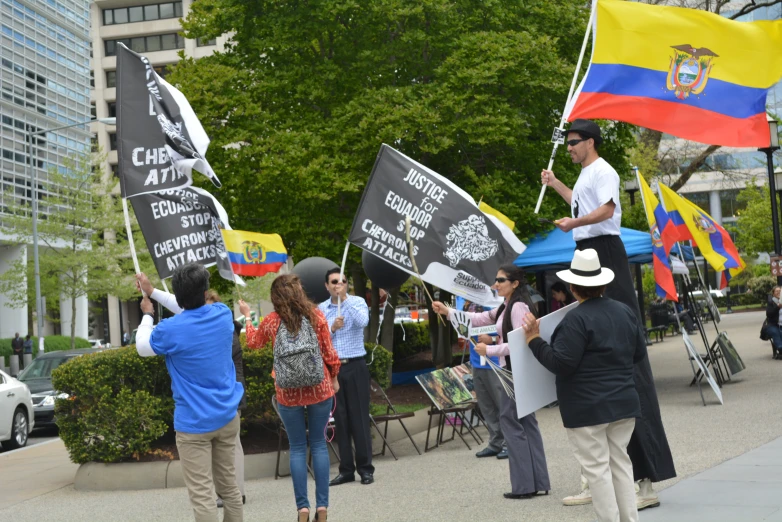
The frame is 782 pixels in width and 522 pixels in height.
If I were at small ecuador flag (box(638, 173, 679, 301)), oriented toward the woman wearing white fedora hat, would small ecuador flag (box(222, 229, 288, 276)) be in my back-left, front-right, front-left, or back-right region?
front-right

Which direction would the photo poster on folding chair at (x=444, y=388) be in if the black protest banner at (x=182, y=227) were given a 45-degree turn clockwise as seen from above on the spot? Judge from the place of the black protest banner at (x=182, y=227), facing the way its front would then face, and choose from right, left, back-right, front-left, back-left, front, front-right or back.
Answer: back

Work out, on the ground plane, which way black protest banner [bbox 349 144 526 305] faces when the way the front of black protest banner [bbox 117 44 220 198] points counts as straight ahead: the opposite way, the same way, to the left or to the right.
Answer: the same way

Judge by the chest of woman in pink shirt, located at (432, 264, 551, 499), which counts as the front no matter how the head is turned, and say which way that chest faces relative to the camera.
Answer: to the viewer's left

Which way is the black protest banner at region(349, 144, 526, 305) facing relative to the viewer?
toward the camera

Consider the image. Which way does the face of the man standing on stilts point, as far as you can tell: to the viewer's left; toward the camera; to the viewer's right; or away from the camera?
to the viewer's left

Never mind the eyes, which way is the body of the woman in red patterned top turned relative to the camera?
away from the camera

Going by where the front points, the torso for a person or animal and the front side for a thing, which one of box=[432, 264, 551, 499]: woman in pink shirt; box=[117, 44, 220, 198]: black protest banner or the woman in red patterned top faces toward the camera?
the black protest banner

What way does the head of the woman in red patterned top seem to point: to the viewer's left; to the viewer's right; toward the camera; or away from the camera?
away from the camera

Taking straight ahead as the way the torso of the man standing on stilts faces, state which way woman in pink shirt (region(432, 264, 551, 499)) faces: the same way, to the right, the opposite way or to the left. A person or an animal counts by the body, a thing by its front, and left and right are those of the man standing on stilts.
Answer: the same way

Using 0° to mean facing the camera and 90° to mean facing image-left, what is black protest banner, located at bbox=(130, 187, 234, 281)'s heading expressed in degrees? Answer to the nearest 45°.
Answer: approximately 0°

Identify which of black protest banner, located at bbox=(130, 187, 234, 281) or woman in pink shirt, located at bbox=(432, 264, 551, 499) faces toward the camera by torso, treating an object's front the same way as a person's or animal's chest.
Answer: the black protest banner
